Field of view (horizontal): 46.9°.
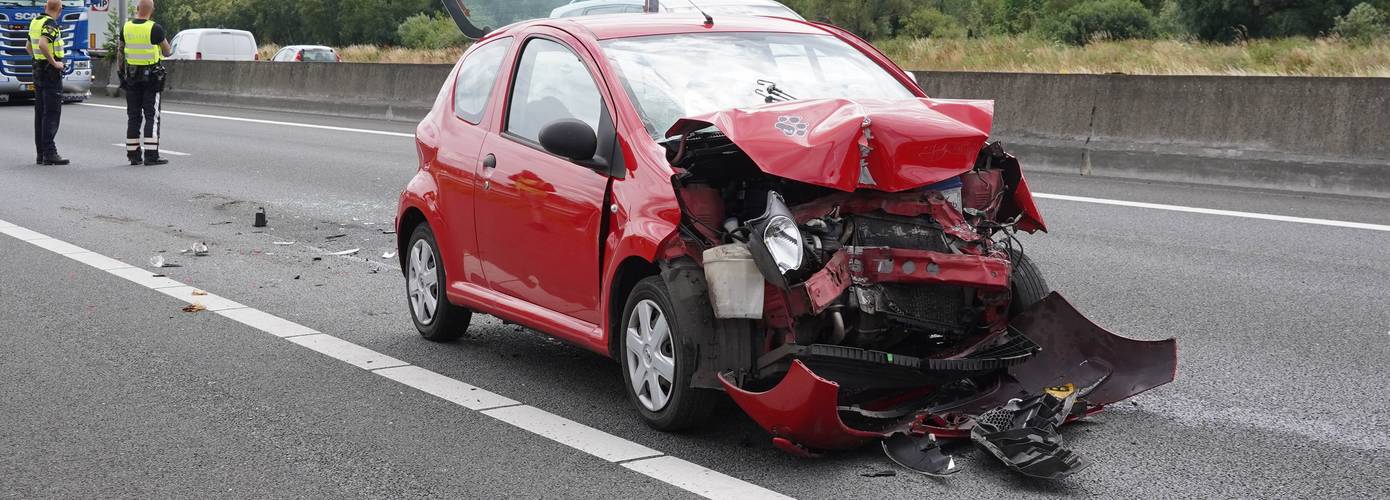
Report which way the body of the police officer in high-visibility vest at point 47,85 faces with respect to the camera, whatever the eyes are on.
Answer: to the viewer's right

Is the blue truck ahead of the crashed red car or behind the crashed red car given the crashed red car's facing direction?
behind

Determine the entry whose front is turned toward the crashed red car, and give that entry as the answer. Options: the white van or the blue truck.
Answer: the blue truck

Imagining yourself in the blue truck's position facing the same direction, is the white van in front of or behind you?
behind

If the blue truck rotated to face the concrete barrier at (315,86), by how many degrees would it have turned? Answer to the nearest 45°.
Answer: approximately 45° to its left

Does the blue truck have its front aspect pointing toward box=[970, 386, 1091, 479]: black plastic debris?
yes

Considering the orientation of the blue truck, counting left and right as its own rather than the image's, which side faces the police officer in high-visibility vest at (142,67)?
front

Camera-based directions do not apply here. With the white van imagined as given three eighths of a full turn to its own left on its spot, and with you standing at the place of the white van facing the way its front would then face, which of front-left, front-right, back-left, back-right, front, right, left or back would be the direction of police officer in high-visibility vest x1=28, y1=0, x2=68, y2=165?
front

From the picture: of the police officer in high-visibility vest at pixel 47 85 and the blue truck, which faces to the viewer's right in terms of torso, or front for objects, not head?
the police officer in high-visibility vest

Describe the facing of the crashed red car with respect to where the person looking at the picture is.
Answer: facing the viewer and to the right of the viewer

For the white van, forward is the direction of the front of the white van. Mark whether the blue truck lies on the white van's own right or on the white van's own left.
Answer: on the white van's own left

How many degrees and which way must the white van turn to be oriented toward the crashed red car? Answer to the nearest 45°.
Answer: approximately 135° to its left

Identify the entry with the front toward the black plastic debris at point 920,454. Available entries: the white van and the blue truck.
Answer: the blue truck
